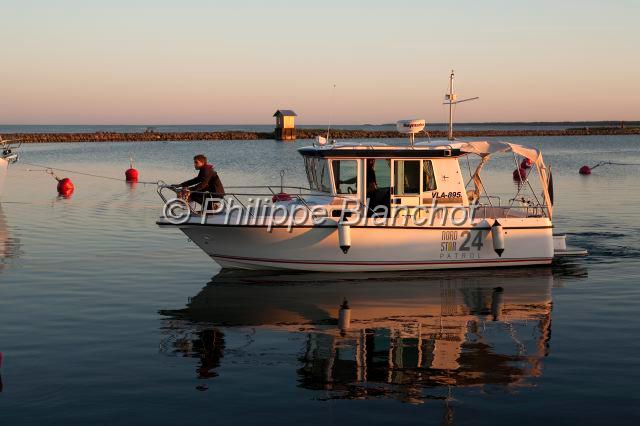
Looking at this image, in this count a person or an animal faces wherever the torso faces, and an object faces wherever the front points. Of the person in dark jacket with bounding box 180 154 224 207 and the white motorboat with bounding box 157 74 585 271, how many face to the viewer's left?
2

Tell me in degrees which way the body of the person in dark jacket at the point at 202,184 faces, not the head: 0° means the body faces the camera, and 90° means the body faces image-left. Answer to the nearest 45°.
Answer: approximately 90°

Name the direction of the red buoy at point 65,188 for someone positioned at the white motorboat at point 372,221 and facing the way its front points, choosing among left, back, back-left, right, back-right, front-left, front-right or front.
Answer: front-right

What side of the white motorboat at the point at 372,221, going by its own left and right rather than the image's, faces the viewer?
left
